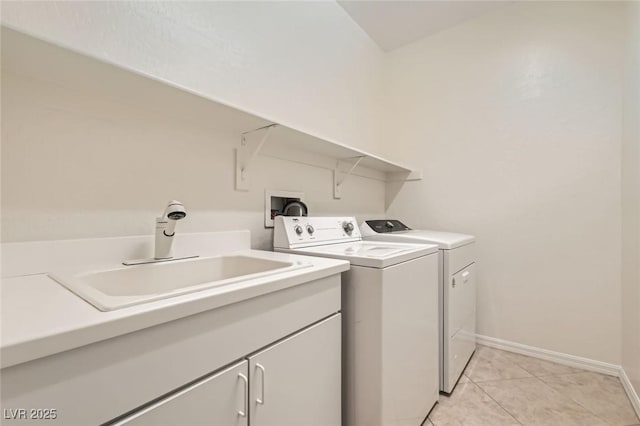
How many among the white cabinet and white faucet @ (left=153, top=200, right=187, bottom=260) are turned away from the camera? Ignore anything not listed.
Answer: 0

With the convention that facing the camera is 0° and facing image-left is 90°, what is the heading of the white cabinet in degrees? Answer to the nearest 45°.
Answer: approximately 315°

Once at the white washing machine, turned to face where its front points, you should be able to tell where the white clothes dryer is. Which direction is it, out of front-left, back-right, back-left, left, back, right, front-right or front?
left

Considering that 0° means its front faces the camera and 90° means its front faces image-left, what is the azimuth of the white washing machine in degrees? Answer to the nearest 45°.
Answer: approximately 315°

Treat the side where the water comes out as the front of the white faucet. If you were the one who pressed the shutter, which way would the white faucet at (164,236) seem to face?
facing the viewer and to the right of the viewer

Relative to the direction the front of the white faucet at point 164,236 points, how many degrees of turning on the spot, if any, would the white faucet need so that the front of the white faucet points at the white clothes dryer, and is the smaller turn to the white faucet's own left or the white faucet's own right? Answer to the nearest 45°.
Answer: approximately 45° to the white faucet's own left
